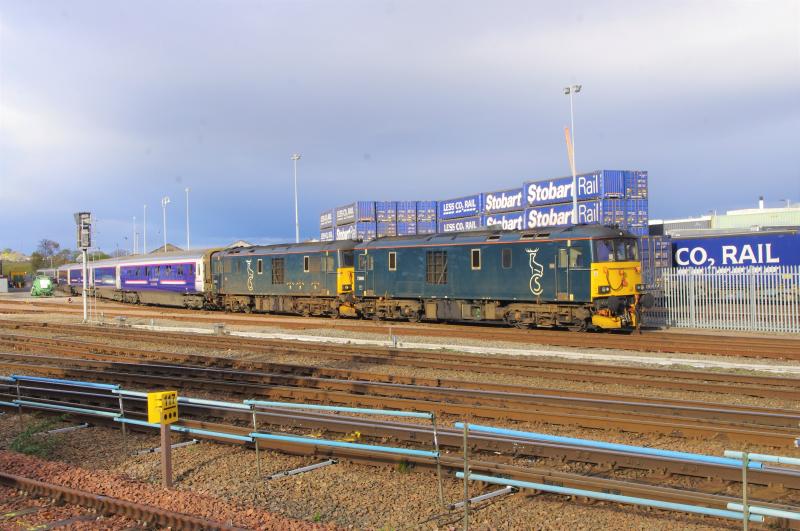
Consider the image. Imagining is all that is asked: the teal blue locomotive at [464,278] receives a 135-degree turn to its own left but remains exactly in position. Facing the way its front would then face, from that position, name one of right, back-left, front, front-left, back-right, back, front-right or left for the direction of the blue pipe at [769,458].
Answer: back

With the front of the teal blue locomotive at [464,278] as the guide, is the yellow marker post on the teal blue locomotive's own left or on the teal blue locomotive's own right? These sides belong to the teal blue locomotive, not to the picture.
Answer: on the teal blue locomotive's own right

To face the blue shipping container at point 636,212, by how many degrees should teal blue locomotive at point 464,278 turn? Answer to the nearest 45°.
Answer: approximately 90° to its left

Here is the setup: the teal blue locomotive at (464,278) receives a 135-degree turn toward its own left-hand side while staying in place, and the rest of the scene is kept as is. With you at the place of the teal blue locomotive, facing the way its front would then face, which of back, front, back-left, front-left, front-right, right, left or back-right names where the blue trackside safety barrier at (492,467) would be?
back

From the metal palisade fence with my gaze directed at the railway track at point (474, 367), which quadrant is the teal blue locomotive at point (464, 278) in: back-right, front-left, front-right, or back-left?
front-right

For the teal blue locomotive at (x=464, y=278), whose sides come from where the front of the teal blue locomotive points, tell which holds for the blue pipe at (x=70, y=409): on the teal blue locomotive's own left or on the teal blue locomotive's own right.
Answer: on the teal blue locomotive's own right

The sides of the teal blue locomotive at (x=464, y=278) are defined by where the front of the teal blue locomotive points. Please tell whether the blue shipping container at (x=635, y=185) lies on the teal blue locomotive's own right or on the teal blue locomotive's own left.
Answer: on the teal blue locomotive's own left

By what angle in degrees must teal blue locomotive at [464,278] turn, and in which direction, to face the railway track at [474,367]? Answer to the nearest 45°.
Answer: approximately 45° to its right

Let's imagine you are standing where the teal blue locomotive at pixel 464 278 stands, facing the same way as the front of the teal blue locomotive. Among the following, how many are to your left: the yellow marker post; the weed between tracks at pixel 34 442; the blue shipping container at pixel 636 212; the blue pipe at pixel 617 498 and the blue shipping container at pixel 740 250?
2

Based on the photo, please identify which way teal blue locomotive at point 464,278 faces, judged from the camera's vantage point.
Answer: facing the viewer and to the right of the viewer

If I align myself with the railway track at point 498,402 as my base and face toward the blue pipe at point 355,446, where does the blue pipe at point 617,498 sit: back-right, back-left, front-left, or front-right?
front-left
